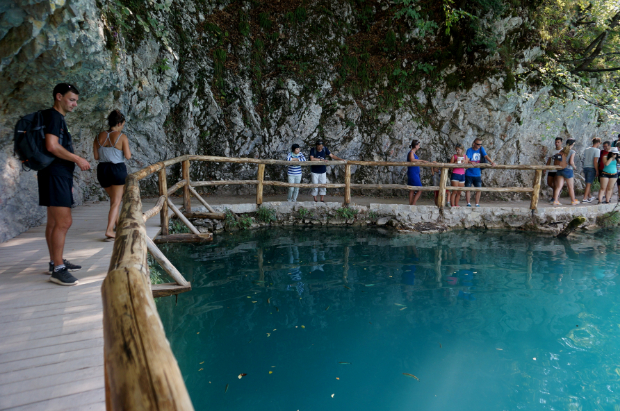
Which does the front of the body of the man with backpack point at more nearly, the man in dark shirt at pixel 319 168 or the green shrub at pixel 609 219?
the green shrub

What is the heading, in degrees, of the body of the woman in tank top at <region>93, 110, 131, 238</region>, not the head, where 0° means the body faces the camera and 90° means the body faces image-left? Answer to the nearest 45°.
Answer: approximately 180°

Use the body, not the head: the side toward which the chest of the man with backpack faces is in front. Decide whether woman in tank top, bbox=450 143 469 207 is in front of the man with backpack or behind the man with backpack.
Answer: in front

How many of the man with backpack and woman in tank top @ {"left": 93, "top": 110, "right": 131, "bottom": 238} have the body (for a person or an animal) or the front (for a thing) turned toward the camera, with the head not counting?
0

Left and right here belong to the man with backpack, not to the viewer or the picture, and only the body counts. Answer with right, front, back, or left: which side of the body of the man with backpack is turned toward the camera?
right

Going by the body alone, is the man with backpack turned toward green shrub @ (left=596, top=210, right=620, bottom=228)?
yes

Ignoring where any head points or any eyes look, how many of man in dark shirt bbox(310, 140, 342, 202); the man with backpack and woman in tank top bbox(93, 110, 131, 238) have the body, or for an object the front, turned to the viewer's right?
1

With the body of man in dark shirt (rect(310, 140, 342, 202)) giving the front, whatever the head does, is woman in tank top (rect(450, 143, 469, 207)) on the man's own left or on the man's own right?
on the man's own left

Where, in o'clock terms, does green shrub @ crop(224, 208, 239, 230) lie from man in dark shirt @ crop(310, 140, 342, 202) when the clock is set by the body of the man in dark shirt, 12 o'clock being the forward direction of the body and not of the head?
The green shrub is roughly at 2 o'clock from the man in dark shirt.

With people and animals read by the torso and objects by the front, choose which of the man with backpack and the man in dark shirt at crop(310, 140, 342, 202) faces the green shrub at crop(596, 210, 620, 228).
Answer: the man with backpack

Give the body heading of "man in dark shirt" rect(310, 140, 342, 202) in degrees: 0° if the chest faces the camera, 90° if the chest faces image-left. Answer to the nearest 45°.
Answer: approximately 0°

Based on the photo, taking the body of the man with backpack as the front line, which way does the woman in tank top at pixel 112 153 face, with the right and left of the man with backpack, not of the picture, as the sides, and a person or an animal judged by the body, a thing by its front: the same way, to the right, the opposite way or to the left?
to the left
